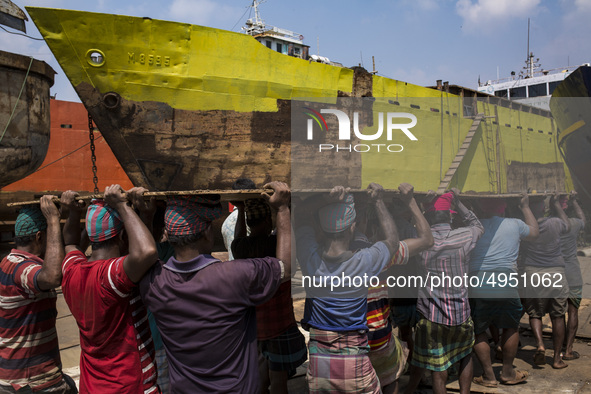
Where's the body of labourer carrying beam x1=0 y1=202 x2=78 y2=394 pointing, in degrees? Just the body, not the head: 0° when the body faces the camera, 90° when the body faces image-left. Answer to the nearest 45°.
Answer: approximately 225°

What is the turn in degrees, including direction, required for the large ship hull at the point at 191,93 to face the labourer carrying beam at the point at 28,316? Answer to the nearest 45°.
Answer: approximately 45° to its left

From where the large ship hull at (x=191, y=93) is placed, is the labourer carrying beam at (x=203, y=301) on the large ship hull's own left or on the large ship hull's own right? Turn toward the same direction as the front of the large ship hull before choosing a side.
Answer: on the large ship hull's own left

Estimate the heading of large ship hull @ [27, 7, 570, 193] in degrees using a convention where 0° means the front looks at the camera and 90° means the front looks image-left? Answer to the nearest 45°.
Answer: approximately 45°

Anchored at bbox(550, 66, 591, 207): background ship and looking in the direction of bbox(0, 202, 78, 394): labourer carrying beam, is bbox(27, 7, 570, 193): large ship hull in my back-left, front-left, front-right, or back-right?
front-right

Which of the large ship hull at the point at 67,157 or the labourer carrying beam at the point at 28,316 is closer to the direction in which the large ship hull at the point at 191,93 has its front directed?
the labourer carrying beam

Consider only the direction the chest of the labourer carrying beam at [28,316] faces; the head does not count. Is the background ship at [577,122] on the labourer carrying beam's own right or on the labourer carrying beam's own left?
on the labourer carrying beam's own right

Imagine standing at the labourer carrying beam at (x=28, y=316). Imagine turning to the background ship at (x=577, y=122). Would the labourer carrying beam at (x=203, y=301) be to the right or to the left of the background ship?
right

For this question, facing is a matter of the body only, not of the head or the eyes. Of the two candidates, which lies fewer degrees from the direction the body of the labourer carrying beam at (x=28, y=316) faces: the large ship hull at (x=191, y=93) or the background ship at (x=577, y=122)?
the large ship hull

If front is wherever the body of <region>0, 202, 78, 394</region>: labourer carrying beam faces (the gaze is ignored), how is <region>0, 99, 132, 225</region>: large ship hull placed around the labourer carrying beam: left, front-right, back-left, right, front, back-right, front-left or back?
front-left

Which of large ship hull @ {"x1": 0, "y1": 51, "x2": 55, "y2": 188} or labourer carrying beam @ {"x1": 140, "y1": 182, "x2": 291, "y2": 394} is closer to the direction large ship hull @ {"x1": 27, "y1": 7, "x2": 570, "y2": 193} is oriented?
the large ship hull

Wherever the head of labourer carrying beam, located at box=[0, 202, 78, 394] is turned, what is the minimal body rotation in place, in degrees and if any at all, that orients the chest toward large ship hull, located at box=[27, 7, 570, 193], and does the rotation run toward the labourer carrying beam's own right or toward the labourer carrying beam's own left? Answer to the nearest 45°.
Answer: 0° — they already face it

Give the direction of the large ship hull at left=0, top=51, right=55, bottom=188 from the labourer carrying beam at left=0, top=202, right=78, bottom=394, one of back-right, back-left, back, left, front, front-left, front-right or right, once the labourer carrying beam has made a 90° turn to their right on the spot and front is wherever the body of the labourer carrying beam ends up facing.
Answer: back-left
